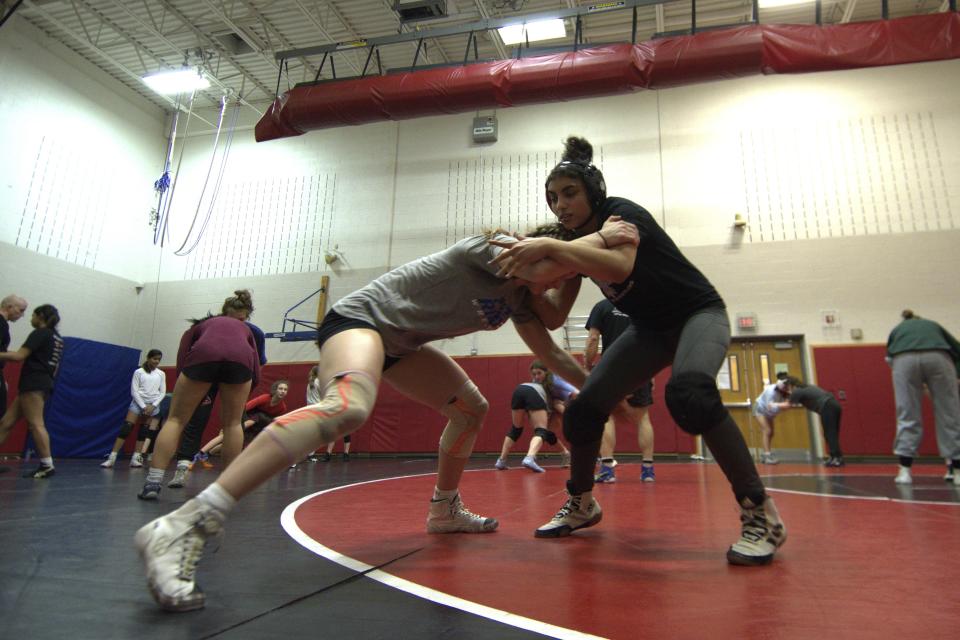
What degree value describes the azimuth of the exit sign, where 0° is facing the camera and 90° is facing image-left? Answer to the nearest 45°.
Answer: approximately 0°

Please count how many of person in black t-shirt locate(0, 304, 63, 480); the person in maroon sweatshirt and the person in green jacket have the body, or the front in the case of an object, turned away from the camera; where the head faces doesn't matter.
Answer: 2

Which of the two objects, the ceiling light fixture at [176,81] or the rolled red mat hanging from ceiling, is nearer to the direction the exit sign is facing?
the rolled red mat hanging from ceiling

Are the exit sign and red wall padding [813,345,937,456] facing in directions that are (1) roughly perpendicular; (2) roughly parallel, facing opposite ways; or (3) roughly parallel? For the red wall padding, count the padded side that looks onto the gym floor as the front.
roughly parallel

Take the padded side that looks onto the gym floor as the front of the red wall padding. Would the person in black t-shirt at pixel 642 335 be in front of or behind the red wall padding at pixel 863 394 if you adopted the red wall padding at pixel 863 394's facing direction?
in front

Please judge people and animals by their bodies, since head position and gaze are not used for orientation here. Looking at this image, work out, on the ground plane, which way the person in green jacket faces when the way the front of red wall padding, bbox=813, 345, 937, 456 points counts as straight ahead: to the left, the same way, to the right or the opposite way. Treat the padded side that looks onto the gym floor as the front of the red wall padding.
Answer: the opposite way

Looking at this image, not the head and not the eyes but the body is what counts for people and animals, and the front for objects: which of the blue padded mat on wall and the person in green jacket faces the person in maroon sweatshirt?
the blue padded mat on wall

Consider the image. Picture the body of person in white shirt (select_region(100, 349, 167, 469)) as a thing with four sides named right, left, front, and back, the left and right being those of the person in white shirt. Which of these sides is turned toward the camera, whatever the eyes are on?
front

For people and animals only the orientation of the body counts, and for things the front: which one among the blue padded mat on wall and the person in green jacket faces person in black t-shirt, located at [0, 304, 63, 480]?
the blue padded mat on wall

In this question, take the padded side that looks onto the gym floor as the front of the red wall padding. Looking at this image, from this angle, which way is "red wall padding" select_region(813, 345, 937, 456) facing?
toward the camera

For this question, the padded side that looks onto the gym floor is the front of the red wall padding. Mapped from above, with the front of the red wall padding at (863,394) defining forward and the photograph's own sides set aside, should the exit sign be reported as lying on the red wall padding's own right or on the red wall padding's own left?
on the red wall padding's own right

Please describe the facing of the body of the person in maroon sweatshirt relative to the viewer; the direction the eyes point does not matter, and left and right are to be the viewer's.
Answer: facing away from the viewer

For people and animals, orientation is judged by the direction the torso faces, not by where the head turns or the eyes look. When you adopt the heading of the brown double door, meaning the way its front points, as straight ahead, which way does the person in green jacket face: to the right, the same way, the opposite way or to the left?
the opposite way
